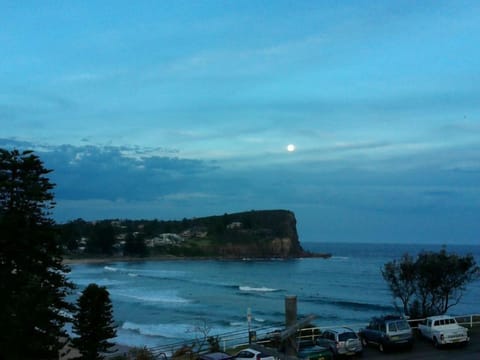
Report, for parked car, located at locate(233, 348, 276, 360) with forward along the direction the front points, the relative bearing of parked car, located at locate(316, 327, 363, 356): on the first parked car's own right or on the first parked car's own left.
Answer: on the first parked car's own right

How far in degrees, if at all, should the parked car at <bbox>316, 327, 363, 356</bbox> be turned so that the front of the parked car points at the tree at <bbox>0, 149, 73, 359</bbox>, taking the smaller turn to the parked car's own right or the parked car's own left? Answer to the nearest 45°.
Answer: approximately 45° to the parked car's own left

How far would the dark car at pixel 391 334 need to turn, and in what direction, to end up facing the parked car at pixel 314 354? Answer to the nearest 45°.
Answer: approximately 90° to its left

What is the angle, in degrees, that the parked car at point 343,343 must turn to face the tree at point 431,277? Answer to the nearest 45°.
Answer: approximately 90° to its right

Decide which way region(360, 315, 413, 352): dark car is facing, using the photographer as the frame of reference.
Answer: facing away from the viewer and to the left of the viewer

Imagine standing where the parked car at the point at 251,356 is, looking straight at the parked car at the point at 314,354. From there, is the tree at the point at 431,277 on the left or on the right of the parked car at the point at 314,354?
left

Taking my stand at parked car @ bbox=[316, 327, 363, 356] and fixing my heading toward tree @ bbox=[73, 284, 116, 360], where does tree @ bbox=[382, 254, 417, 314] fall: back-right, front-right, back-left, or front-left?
back-right

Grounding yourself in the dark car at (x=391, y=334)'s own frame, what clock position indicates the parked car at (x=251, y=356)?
The parked car is roughly at 9 o'clock from the dark car.

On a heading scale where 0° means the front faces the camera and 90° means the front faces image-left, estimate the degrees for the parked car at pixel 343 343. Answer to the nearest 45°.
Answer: approximately 135°

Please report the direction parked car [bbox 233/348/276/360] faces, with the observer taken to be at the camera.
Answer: facing away from the viewer and to the left of the viewer

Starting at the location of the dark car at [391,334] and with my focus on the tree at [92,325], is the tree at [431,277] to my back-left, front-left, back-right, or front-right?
back-right

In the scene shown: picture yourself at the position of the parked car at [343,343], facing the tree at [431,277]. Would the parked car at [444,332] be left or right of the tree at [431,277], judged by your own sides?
right
